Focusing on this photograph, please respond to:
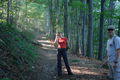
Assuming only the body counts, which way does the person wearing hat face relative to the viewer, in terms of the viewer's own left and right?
facing the viewer and to the left of the viewer
